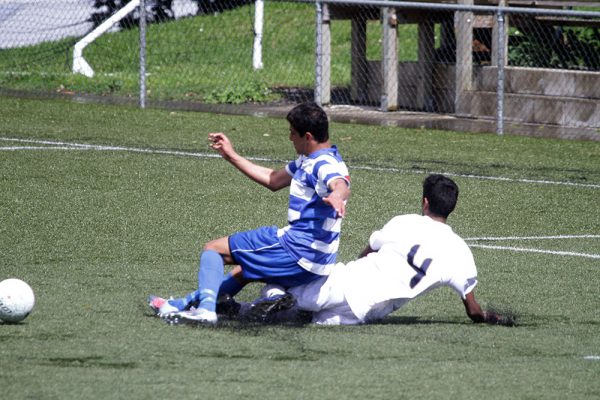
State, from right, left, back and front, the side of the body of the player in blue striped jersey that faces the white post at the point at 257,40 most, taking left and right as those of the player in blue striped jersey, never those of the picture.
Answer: right

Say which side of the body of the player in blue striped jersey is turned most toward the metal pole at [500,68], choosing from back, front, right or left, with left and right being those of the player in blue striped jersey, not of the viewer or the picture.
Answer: right

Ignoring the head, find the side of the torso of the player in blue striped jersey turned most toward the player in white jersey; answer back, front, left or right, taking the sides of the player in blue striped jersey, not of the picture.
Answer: back

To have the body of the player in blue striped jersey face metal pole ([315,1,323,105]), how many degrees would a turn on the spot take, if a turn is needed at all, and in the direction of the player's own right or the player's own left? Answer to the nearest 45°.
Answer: approximately 90° to the player's own right

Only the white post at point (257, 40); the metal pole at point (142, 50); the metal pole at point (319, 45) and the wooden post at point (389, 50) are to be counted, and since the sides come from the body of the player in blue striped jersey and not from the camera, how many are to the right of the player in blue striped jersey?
4

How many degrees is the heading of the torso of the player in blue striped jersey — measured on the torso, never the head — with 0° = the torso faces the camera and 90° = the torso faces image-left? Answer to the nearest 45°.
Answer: approximately 90°

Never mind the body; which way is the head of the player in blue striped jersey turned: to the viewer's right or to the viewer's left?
to the viewer's left
